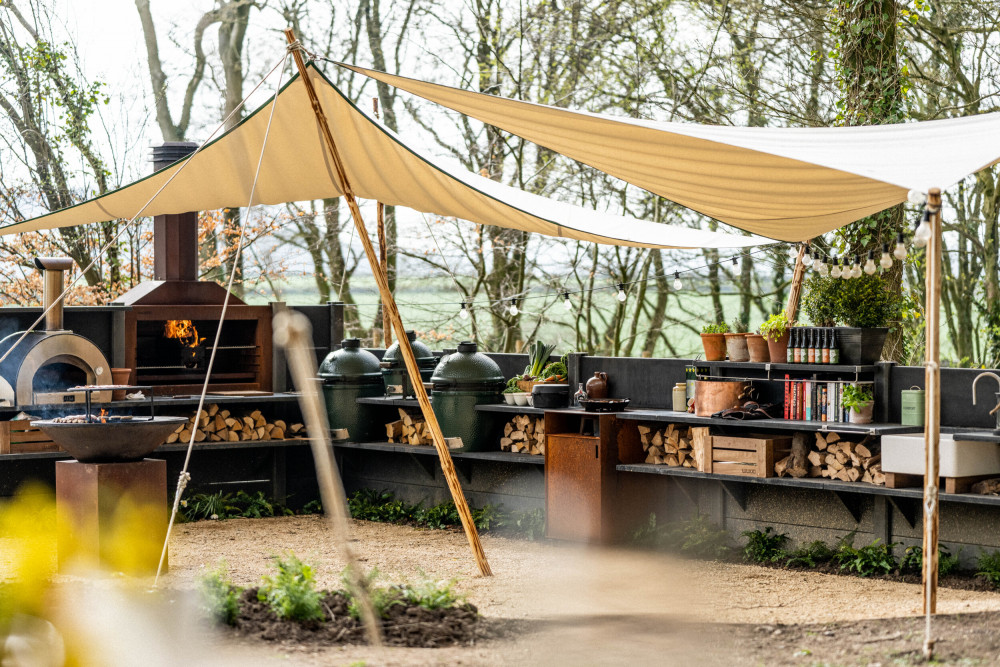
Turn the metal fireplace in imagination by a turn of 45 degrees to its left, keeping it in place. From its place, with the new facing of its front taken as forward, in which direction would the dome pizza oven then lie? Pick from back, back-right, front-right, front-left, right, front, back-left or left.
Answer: right

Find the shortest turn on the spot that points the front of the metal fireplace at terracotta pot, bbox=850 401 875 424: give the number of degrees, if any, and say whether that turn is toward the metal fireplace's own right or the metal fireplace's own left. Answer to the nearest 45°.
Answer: approximately 45° to the metal fireplace's own left

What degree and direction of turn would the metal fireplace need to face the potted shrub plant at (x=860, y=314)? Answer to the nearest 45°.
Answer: approximately 45° to its left

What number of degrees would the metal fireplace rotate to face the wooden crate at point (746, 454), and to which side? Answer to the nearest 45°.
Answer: approximately 45° to its left

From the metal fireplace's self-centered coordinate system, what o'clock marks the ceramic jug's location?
The ceramic jug is roughly at 10 o'clock from the metal fireplace.

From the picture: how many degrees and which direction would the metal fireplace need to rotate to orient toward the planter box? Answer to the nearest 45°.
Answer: approximately 45° to its left

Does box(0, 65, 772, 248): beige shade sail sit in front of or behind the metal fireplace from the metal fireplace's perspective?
in front

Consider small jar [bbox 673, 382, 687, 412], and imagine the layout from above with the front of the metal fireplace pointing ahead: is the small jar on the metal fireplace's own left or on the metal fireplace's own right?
on the metal fireplace's own left

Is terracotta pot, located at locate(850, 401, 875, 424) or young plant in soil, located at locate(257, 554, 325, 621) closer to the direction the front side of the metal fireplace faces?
the young plant in soil

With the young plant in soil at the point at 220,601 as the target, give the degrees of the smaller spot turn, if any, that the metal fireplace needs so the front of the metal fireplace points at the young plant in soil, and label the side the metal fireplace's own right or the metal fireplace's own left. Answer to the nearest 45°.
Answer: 0° — it already faces it

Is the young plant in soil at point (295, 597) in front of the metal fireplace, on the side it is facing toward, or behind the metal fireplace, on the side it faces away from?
in front

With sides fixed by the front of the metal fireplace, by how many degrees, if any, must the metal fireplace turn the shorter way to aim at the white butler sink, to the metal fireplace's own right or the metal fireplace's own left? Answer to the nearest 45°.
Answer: approximately 45° to the metal fireplace's own left

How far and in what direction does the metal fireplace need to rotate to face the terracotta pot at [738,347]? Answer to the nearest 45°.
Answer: approximately 45° to its left

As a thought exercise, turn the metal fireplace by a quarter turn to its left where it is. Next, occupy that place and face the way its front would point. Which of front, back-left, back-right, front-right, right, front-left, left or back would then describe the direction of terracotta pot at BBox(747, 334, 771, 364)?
front-right

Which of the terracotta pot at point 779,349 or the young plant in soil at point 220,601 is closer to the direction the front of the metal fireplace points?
the young plant in soil

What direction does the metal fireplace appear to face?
toward the camera
